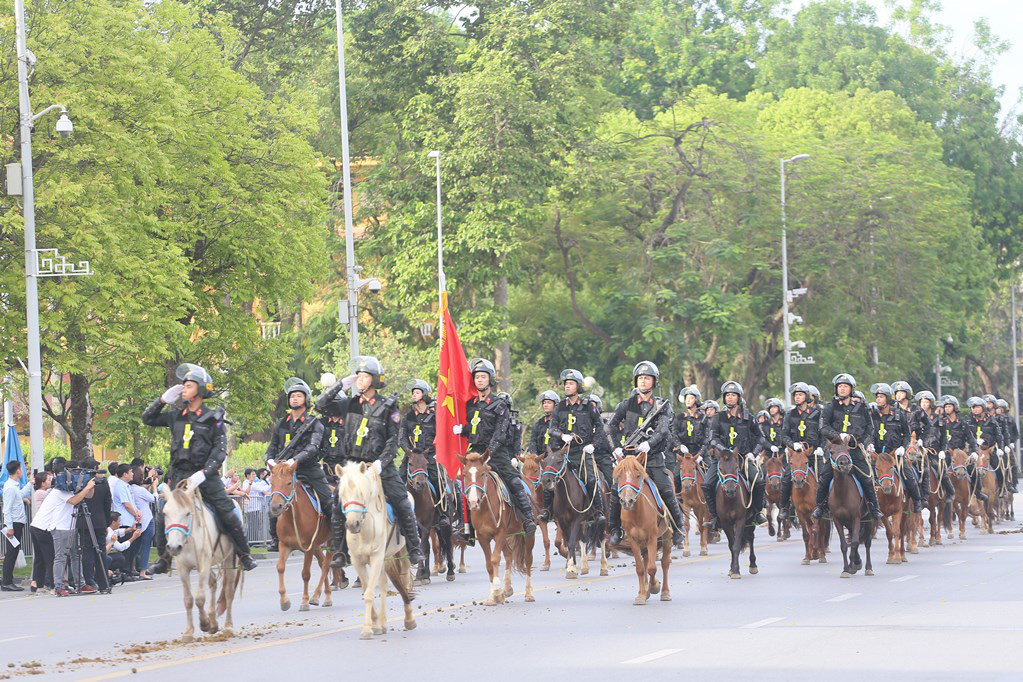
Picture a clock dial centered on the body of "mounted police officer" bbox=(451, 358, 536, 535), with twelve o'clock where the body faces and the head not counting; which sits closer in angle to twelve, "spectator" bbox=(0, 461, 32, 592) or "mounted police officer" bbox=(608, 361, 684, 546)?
the spectator

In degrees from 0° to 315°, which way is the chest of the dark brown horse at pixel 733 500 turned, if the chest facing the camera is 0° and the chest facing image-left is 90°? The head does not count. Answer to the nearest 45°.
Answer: approximately 0°

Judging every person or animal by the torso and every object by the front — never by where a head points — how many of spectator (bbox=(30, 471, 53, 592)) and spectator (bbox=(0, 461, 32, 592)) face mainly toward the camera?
0

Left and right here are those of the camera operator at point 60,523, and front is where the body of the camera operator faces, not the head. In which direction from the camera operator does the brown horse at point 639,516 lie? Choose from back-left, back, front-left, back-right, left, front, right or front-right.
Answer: front-right

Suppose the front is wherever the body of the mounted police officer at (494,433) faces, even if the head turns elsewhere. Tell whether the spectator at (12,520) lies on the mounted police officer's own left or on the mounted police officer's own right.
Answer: on the mounted police officer's own right

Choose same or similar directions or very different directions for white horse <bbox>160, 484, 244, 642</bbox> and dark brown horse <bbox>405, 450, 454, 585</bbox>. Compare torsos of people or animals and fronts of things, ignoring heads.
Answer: same or similar directions

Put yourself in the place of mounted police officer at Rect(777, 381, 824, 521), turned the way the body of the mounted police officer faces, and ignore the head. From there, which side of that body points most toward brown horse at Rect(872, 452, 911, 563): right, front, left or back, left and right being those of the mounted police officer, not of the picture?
left

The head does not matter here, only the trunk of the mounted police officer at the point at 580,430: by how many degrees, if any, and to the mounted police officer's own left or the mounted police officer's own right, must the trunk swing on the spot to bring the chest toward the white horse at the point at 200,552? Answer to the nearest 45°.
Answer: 0° — they already face it

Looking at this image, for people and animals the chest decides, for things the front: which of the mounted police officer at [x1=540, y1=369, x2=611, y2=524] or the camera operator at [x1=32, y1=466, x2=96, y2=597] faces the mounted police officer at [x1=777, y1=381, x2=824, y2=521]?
the camera operator

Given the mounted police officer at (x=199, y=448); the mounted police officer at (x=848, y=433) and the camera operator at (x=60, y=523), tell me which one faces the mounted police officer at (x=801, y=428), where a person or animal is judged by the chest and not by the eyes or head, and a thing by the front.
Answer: the camera operator

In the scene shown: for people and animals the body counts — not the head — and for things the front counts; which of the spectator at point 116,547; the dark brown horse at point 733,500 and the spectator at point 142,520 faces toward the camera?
the dark brown horse

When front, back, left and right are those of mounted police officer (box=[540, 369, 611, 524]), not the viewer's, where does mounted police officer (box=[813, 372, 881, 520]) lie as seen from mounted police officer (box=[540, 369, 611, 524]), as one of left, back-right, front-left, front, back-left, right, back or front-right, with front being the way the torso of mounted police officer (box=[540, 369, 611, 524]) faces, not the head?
back-left

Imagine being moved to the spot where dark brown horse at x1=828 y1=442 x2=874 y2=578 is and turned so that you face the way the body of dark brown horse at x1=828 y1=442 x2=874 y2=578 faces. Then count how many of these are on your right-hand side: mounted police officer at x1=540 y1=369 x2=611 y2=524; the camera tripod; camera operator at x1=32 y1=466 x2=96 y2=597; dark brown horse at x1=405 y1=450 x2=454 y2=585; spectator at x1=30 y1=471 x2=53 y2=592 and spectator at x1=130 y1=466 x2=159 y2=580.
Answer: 6

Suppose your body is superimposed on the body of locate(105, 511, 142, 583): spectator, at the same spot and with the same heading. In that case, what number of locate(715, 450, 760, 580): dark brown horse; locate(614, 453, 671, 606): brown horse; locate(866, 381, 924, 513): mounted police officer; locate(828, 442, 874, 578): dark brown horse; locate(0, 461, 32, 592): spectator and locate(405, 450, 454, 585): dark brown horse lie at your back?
1

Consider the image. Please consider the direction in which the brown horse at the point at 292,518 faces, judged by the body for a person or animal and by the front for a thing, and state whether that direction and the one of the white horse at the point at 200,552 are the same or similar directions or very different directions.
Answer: same or similar directions

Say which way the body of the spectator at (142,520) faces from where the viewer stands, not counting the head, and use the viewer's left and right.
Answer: facing to the right of the viewer

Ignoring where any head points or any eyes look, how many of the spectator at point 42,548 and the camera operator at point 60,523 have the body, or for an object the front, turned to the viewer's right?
2

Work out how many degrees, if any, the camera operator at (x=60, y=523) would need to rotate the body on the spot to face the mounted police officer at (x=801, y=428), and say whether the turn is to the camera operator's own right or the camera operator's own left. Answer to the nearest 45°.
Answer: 0° — they already face them
